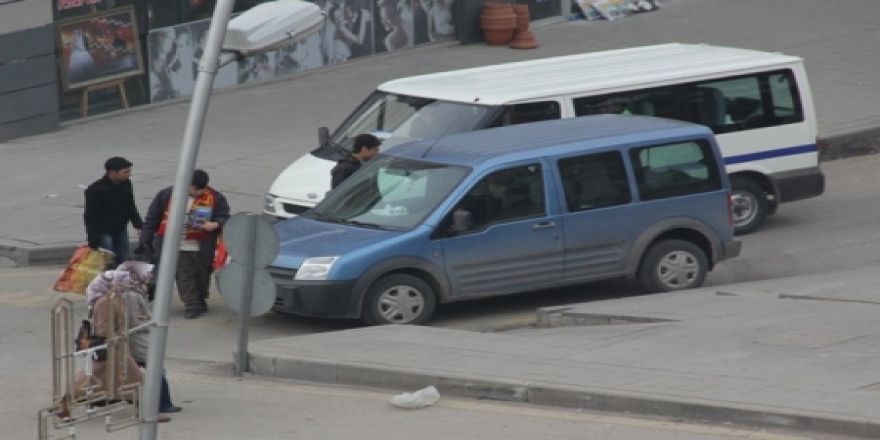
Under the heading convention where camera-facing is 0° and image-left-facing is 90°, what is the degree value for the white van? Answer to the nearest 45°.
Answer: approximately 45°

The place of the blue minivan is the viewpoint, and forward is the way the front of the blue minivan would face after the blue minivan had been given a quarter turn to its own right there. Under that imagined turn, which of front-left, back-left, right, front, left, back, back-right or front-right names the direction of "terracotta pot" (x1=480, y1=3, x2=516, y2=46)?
front-right

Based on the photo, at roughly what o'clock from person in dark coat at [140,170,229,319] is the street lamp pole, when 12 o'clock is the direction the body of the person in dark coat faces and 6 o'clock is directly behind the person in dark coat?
The street lamp pole is roughly at 12 o'clock from the person in dark coat.

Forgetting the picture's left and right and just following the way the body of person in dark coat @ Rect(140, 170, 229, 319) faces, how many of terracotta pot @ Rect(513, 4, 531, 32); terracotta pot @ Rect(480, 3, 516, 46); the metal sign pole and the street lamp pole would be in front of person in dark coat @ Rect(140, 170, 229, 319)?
2

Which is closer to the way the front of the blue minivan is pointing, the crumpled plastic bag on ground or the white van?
the crumpled plastic bag on ground

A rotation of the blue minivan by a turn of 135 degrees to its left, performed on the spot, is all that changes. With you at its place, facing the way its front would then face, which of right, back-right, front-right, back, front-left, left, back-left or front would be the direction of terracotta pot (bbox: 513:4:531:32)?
left

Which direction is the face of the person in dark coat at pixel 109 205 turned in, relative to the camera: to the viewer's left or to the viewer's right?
to the viewer's right
